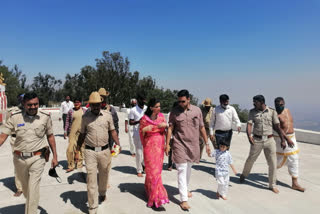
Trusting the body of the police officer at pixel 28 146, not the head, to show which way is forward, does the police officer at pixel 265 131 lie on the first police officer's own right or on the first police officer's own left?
on the first police officer's own left

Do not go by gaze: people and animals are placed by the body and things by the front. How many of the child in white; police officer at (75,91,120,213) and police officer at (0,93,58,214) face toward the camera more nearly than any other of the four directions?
3

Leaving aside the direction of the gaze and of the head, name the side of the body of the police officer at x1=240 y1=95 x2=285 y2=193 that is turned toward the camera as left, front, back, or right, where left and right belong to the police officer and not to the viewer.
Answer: front

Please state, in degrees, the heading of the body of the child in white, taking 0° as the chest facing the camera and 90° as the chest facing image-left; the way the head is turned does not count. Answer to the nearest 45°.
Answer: approximately 0°

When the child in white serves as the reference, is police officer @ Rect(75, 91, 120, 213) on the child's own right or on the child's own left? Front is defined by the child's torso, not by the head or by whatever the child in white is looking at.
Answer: on the child's own right

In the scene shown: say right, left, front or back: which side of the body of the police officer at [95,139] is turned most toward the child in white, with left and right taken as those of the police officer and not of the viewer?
left

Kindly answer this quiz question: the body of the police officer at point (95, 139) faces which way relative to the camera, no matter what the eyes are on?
toward the camera

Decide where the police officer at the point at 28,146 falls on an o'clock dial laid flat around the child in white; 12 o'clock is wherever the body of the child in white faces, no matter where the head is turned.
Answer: The police officer is roughly at 2 o'clock from the child in white.

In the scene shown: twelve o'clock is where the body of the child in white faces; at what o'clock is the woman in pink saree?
The woman in pink saree is roughly at 2 o'clock from the child in white.
